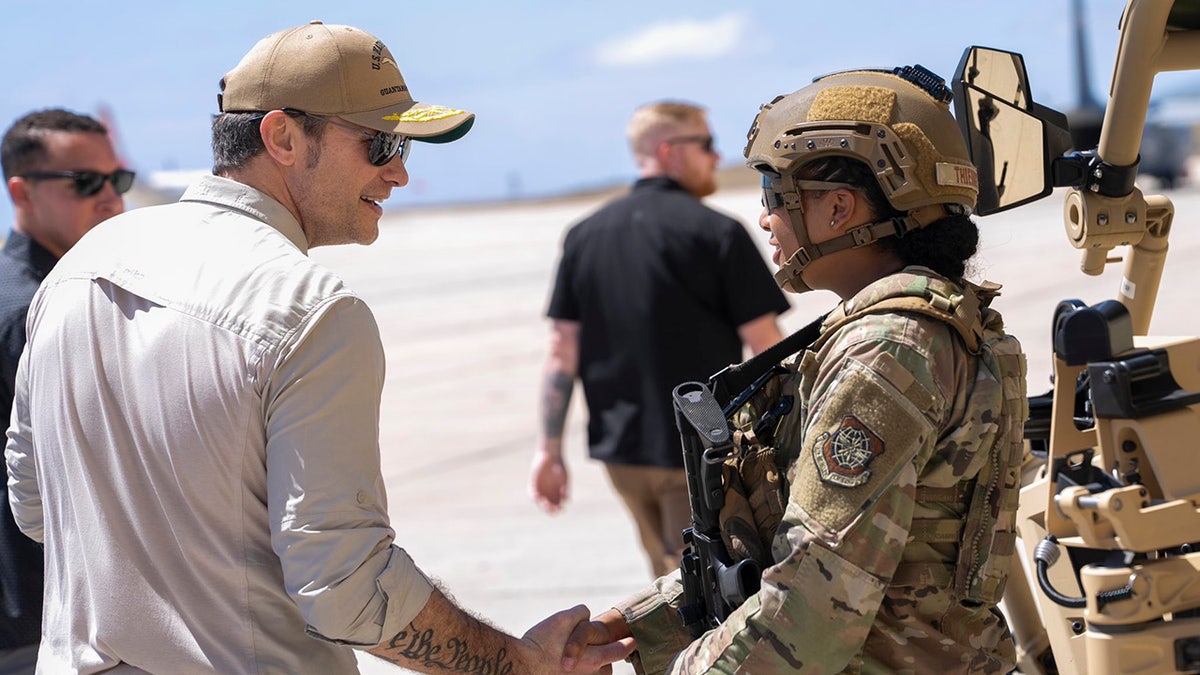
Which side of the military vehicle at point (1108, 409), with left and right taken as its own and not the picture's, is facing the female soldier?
left

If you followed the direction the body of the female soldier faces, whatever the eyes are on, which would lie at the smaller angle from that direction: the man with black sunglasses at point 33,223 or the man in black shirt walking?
the man with black sunglasses

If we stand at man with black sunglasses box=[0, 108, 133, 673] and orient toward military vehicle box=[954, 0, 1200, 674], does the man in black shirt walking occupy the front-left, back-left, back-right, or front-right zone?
front-left

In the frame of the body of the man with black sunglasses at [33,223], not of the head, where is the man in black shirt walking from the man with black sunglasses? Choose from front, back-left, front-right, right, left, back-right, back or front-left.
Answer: front-left

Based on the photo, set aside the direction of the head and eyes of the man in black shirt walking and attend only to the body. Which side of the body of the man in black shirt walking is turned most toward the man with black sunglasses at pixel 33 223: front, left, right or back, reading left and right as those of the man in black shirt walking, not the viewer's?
back

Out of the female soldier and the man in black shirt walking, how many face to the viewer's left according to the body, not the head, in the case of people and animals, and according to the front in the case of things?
1

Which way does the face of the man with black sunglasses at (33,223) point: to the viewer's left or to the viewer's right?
to the viewer's right

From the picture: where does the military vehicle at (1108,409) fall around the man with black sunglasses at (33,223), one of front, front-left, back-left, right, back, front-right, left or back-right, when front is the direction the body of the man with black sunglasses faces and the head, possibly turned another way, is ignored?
front

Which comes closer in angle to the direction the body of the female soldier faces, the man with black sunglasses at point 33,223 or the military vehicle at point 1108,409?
the man with black sunglasses

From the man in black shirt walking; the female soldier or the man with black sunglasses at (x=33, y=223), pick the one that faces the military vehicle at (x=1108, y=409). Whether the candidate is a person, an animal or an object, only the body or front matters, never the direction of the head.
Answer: the man with black sunglasses

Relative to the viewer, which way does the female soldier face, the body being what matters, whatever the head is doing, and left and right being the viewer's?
facing to the left of the viewer
